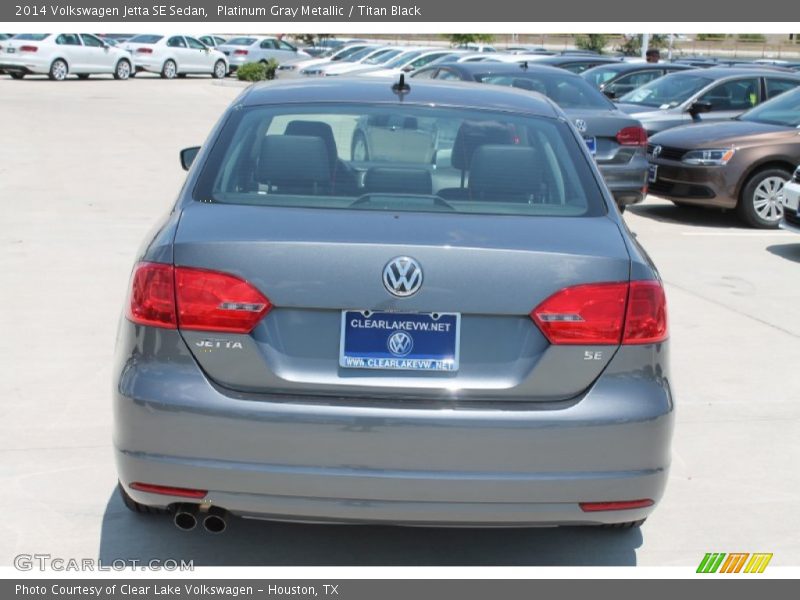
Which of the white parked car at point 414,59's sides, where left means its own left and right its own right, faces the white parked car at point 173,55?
right

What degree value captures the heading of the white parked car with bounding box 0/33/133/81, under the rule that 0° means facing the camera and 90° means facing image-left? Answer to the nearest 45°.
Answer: approximately 225°

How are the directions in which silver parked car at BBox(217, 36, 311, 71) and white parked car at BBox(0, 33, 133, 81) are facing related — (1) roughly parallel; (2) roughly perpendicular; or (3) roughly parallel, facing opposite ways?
roughly parallel

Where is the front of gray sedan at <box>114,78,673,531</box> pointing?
away from the camera

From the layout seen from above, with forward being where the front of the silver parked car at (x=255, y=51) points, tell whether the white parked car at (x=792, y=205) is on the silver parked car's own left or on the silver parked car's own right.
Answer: on the silver parked car's own right

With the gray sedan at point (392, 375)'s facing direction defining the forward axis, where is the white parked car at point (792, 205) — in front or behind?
in front

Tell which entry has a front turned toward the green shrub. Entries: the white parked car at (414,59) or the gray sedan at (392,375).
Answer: the gray sedan

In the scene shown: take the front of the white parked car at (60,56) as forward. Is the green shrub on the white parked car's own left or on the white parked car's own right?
on the white parked car's own right

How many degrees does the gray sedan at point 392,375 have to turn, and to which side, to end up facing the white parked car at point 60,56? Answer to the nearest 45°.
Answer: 0° — it already faces it

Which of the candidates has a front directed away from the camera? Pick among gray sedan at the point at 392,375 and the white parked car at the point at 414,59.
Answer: the gray sedan

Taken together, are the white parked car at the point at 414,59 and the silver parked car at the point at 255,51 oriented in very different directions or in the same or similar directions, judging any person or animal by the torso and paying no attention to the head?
very different directions

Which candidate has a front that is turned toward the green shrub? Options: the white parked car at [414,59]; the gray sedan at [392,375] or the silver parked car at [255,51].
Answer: the gray sedan

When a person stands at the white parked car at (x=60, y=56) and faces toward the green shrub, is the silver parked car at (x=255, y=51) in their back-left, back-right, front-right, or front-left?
front-left

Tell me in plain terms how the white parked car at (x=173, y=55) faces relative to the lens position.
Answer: facing away from the viewer and to the right of the viewer

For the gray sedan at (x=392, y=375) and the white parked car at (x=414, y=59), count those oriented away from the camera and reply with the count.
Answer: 1

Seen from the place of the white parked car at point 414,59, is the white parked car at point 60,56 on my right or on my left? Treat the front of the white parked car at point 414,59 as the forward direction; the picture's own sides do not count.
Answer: on my right
